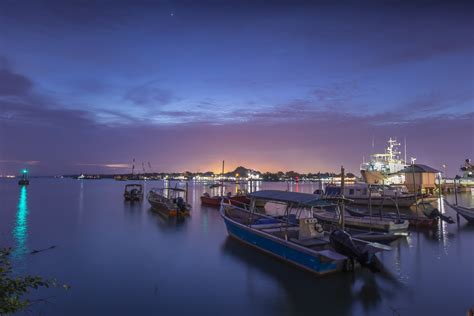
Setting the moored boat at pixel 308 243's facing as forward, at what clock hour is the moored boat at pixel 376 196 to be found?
the moored boat at pixel 376 196 is roughly at 2 o'clock from the moored boat at pixel 308 243.

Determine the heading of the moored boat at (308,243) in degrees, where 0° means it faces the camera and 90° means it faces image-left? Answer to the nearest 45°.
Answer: approximately 135°

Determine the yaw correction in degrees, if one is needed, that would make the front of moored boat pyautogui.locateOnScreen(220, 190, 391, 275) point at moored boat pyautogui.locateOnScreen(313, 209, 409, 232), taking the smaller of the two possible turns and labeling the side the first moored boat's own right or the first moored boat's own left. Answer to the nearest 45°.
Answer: approximately 90° to the first moored boat's own right
